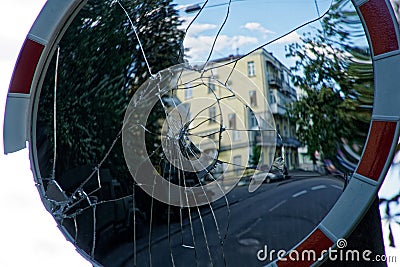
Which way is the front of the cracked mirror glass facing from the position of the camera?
facing the viewer
